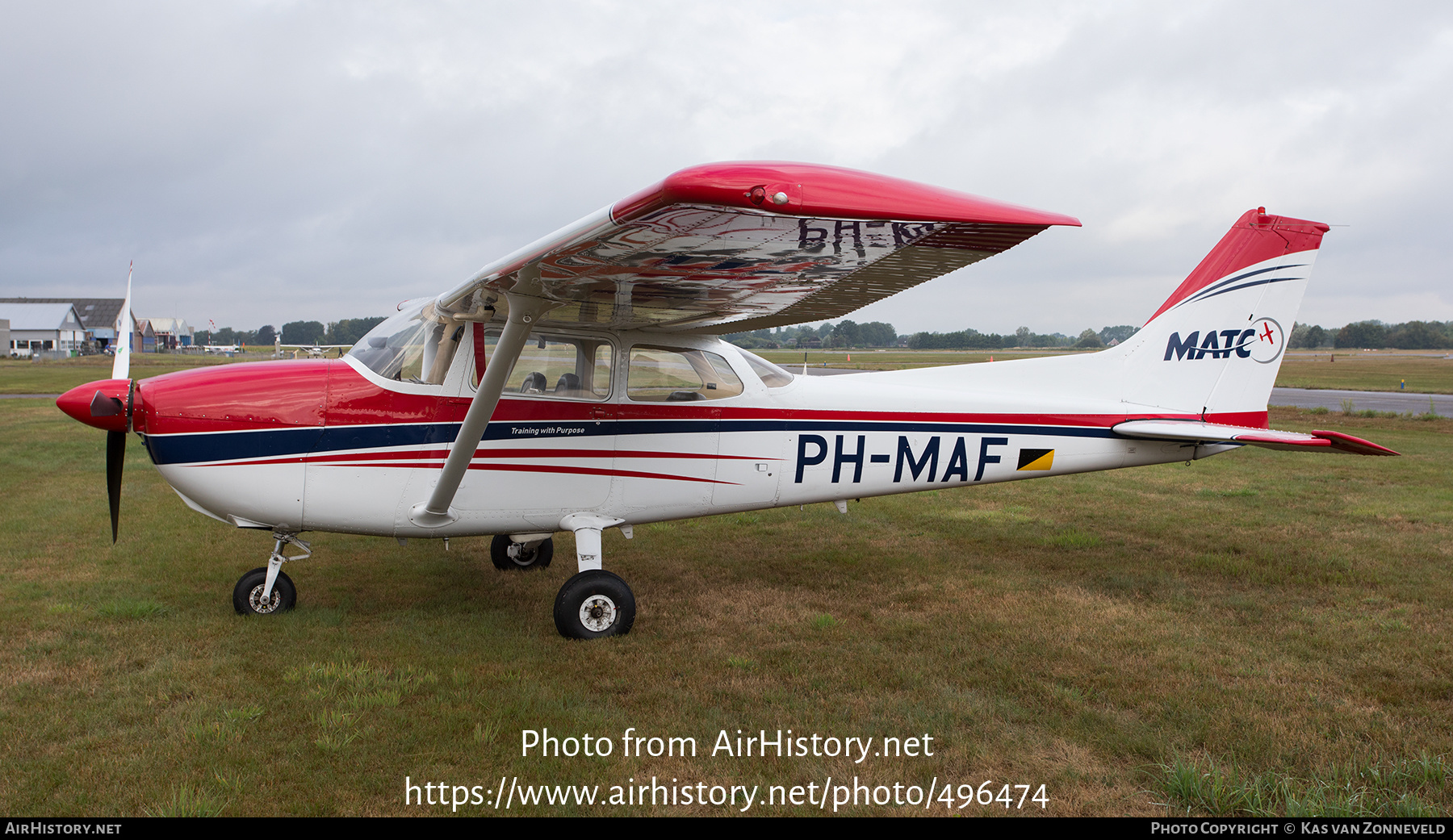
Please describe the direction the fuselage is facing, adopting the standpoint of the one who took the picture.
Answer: facing to the left of the viewer

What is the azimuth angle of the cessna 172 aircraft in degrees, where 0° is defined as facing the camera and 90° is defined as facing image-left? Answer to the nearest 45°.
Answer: approximately 90°
